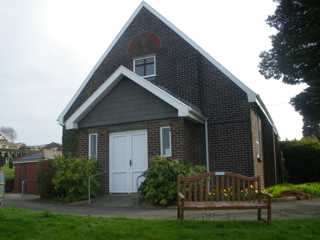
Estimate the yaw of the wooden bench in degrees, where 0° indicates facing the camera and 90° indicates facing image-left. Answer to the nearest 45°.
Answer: approximately 0°

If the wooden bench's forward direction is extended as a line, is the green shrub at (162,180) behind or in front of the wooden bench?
behind

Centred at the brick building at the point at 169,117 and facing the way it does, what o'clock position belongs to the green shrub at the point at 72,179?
The green shrub is roughly at 1 o'clock from the brick building.

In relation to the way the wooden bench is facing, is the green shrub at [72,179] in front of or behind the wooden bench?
behind

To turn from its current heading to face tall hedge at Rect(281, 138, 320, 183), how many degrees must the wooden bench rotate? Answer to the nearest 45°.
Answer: approximately 180°

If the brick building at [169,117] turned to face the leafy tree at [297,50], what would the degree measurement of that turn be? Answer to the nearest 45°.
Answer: approximately 135° to its left

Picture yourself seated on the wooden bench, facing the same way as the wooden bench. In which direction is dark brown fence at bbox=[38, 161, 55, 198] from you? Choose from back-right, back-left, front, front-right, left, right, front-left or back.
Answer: back-right
